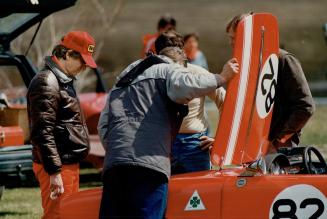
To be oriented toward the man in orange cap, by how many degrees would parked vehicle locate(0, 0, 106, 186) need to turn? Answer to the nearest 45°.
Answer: approximately 135° to its left

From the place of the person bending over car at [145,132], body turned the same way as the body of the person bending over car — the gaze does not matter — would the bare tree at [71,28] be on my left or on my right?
on my left

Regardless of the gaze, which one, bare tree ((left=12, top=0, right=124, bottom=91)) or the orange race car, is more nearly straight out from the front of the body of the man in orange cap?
the orange race car

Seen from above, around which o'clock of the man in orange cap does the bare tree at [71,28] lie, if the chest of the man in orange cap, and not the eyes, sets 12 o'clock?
The bare tree is roughly at 9 o'clock from the man in orange cap.

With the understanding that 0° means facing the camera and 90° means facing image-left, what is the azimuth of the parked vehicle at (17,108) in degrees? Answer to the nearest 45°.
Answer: approximately 135°

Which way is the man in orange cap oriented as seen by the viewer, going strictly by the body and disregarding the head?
to the viewer's right
